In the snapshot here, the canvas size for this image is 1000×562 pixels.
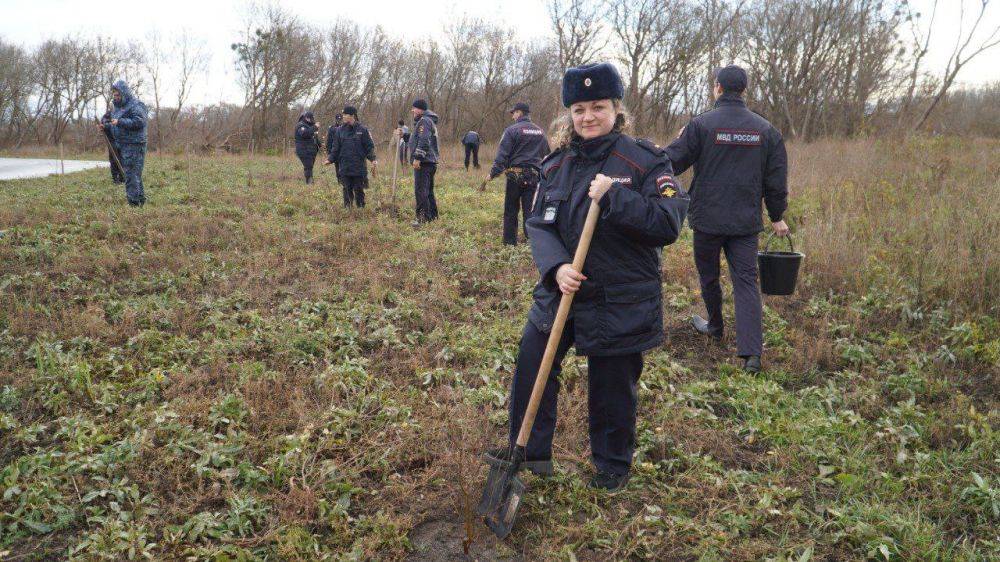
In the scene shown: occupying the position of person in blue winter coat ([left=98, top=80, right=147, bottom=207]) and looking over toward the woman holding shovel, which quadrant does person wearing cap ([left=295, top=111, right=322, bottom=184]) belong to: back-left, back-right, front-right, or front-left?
back-left

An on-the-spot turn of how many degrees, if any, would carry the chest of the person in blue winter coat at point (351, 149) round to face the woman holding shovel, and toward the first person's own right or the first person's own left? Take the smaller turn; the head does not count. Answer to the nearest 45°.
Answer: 0° — they already face them

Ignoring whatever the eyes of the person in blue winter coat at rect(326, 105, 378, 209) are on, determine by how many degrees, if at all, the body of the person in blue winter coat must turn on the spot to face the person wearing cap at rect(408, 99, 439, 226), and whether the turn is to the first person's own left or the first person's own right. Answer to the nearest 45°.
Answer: approximately 45° to the first person's own left

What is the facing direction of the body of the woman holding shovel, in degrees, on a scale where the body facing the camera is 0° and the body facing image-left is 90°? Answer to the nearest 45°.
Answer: approximately 45°

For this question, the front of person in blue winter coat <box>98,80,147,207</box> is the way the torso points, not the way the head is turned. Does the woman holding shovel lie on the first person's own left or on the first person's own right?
on the first person's own left

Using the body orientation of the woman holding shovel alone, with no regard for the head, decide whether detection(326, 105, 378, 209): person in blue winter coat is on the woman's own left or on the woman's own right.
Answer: on the woman's own right

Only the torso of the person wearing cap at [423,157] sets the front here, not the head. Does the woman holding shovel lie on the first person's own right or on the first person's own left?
on the first person's own left

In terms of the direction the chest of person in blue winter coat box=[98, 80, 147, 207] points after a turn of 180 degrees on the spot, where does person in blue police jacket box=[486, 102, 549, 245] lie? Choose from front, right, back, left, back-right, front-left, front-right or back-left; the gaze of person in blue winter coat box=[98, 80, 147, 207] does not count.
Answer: front-right

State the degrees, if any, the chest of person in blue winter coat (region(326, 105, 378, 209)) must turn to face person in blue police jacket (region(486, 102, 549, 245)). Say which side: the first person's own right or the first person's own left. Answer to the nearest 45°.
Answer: approximately 45° to the first person's own left

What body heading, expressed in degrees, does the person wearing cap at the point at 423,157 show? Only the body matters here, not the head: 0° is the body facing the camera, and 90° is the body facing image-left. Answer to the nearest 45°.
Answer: approximately 90°
